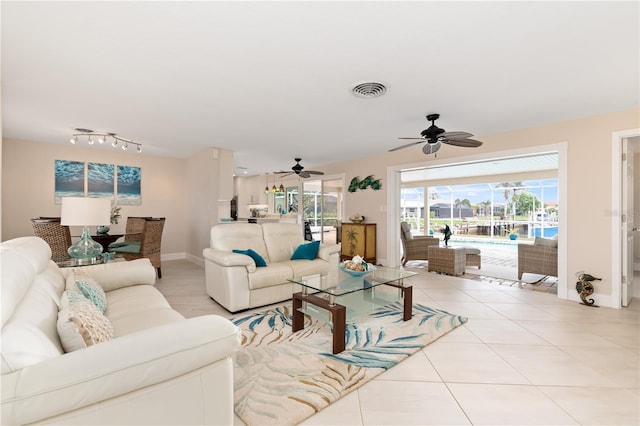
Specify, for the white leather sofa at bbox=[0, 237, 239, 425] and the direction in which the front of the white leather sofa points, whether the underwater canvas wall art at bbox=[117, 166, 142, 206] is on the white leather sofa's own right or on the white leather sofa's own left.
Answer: on the white leather sofa's own left

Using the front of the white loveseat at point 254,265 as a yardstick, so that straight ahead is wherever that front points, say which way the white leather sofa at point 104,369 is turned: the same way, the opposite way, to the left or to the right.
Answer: to the left

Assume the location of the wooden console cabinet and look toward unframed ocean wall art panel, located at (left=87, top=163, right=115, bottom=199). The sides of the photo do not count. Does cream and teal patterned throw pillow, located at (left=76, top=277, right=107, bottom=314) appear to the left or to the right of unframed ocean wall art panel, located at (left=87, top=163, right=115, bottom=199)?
left

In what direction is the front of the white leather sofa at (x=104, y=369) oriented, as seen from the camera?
facing to the right of the viewer

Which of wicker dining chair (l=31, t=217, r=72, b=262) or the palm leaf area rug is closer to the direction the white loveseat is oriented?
the palm leaf area rug
